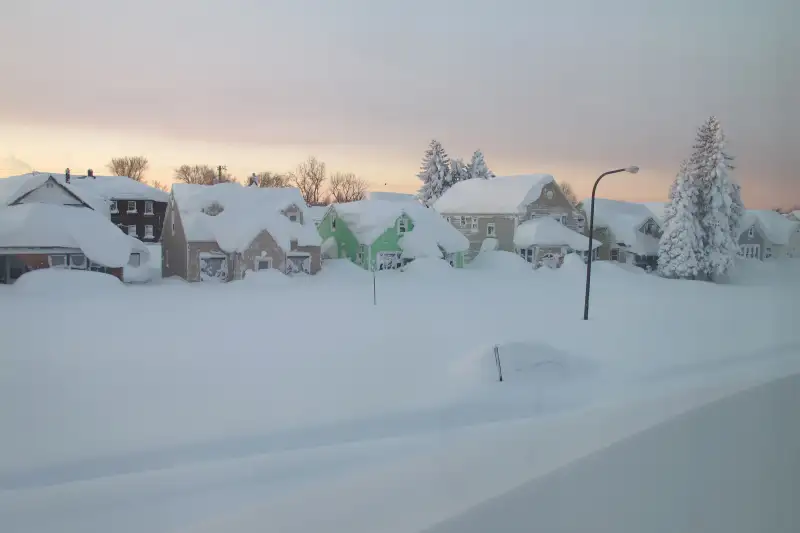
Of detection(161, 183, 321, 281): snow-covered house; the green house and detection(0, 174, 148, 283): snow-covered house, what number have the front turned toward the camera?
3

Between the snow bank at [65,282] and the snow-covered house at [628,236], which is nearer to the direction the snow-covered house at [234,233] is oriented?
the snow bank

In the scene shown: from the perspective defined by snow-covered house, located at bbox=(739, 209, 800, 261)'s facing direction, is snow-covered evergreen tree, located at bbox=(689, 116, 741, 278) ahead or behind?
ahead

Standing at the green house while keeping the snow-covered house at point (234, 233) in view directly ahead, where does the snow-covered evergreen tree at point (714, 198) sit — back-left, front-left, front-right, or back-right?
back-left

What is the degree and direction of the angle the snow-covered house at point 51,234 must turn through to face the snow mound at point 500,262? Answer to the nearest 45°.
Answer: approximately 90° to its left

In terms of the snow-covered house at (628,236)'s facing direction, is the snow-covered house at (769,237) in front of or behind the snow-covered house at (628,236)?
behind

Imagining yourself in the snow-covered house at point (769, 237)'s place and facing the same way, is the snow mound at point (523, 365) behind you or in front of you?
in front

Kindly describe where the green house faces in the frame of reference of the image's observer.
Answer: facing the viewer

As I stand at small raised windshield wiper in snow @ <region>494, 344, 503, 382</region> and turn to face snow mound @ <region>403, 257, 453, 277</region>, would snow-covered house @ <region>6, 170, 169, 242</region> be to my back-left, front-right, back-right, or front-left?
front-left

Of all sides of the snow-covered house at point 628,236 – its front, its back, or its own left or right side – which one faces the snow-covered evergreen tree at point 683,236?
left

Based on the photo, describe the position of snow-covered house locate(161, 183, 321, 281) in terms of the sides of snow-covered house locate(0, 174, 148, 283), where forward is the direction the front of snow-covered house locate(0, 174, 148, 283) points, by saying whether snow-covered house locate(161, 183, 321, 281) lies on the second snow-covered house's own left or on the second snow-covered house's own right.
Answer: on the second snow-covered house's own left

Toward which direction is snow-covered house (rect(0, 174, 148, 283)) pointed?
toward the camera

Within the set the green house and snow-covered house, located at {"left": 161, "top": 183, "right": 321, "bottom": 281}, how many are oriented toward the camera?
2
